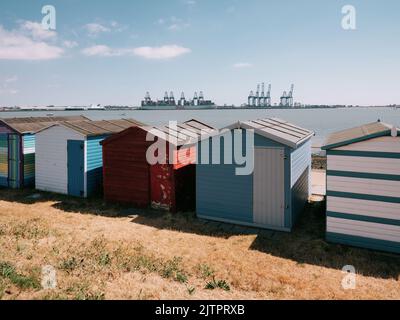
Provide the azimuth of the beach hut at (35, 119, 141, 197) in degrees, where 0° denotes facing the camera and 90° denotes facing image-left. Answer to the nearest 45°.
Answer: approximately 45°

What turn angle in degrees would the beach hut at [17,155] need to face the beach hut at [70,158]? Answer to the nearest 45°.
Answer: approximately 90° to its left

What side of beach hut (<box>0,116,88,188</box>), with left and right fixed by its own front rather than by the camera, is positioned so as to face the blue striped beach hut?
left

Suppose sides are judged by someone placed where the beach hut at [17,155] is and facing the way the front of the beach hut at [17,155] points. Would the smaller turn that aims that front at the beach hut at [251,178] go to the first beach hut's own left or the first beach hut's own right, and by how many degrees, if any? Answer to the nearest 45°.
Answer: approximately 90° to the first beach hut's own left

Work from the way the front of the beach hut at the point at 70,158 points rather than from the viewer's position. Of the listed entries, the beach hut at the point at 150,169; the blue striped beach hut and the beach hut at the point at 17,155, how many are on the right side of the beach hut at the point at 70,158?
1

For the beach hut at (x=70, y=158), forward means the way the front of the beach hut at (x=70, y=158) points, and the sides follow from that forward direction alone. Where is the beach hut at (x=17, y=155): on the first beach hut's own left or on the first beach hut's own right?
on the first beach hut's own right

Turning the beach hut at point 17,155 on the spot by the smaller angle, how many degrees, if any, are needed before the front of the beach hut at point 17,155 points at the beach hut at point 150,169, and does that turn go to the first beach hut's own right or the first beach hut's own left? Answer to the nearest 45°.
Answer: approximately 90° to the first beach hut's own left
